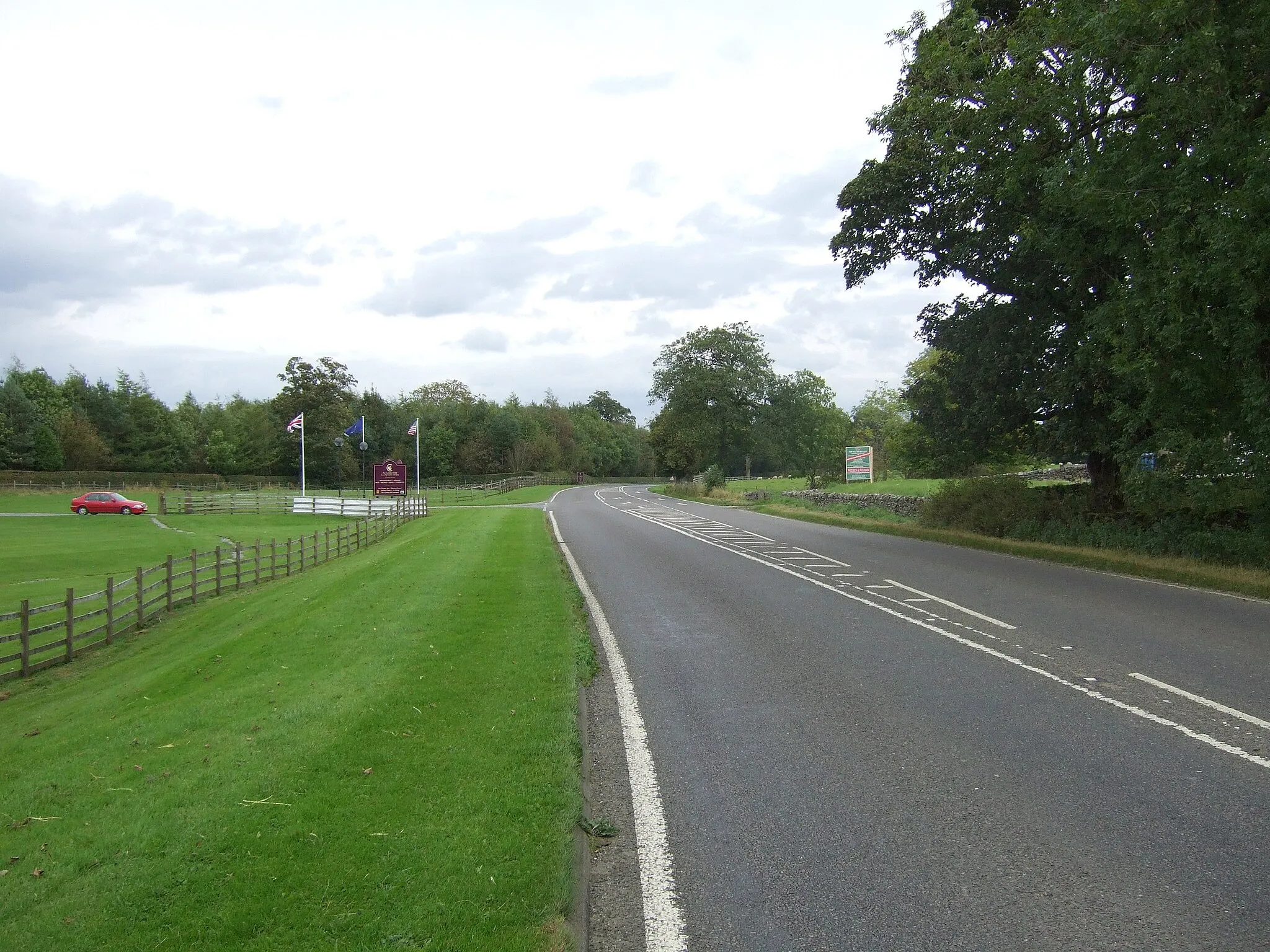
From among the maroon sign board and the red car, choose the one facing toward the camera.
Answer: the maroon sign board

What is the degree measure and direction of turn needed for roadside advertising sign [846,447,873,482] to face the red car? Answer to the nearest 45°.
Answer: approximately 90° to its right

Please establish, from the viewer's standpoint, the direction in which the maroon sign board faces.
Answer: facing the viewer

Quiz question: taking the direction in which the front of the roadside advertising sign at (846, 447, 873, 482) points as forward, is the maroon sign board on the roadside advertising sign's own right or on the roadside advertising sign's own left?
on the roadside advertising sign's own right

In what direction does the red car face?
to the viewer's right

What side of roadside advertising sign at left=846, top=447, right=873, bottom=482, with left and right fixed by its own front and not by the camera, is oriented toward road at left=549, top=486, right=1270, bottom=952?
front

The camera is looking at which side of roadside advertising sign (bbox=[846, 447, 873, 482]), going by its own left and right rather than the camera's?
front

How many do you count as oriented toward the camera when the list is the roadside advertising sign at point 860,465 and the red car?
1

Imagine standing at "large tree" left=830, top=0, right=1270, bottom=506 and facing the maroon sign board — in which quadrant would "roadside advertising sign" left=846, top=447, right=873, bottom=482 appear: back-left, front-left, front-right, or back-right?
front-right

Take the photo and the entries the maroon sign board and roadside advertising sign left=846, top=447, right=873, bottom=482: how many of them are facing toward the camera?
2
